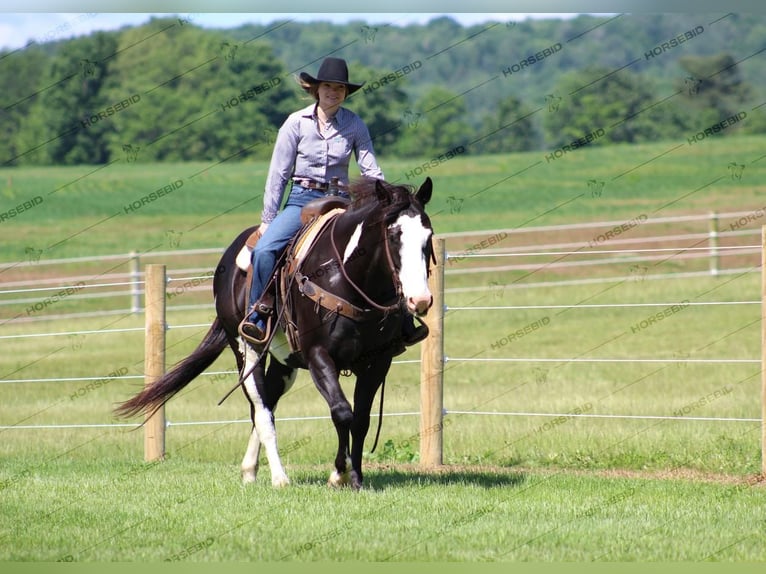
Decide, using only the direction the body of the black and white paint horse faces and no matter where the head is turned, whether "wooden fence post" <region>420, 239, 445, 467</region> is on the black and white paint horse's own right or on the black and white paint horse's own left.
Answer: on the black and white paint horse's own left

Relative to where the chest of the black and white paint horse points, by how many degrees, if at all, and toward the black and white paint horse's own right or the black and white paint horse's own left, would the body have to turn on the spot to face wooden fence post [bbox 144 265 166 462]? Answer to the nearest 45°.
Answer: approximately 180°

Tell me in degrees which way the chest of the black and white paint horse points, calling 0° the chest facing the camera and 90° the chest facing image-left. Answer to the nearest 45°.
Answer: approximately 315°
